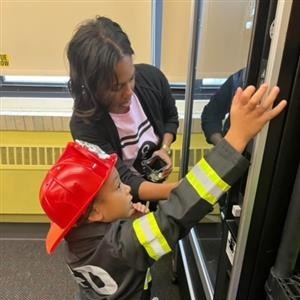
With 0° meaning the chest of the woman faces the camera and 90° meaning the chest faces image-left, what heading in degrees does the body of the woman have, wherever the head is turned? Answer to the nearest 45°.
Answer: approximately 315°

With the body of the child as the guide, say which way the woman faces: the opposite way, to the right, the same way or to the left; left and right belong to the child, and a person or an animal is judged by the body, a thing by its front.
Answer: to the right

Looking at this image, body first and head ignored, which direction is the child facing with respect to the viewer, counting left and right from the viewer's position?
facing away from the viewer and to the right of the viewer

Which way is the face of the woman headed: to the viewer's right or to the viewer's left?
to the viewer's right
